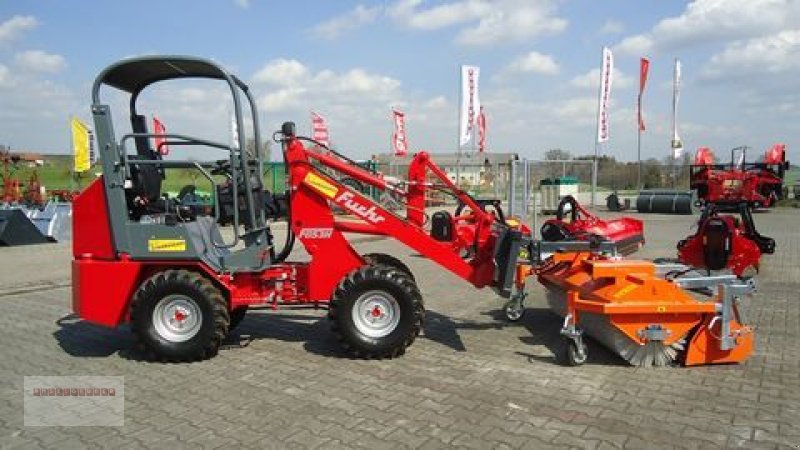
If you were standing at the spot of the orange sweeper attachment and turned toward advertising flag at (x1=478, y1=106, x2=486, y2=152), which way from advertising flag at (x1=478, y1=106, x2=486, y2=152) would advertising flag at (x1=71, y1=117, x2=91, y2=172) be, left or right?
left

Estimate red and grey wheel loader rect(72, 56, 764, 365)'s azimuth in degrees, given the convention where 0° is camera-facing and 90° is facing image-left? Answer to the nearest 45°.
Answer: approximately 270°

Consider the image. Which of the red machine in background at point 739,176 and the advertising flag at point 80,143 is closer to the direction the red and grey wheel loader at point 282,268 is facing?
the red machine in background

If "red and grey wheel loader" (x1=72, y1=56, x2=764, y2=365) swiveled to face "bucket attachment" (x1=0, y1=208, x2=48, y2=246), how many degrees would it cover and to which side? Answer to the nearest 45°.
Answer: approximately 135° to its left

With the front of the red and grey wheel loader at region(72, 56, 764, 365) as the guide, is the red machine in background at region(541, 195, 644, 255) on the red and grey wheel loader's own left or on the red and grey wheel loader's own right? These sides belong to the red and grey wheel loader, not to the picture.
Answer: on the red and grey wheel loader's own left

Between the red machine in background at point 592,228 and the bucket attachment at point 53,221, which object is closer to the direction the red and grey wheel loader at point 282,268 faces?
the red machine in background

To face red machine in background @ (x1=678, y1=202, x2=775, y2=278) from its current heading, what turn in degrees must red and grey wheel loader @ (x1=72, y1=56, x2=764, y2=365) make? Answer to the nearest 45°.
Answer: approximately 45° to its left

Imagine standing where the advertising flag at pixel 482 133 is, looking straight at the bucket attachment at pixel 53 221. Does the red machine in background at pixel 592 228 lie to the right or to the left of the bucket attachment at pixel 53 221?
left
